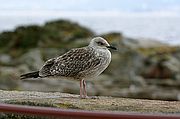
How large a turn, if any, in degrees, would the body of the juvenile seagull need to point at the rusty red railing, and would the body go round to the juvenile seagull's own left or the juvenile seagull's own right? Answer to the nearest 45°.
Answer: approximately 90° to the juvenile seagull's own right

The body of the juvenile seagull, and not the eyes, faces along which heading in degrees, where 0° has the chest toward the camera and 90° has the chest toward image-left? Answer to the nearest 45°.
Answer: approximately 270°

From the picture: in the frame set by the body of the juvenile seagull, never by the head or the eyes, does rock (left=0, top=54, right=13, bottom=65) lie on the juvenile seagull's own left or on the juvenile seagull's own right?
on the juvenile seagull's own left
